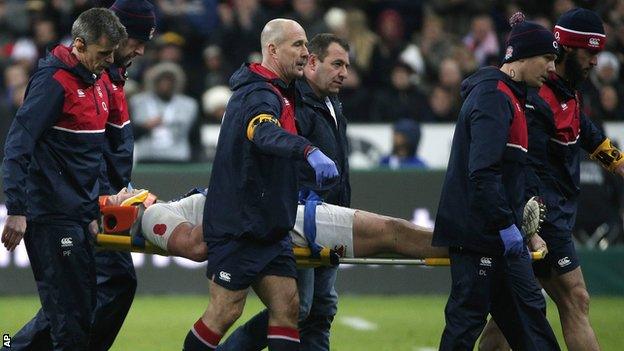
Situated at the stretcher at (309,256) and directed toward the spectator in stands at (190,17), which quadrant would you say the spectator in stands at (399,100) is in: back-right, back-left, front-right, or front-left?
front-right

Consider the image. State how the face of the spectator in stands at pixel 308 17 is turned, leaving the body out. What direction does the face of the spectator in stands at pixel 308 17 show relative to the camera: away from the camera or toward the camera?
toward the camera

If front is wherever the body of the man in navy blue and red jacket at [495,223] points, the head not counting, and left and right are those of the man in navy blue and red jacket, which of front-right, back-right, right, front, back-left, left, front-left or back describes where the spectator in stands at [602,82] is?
left

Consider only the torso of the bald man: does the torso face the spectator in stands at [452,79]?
no

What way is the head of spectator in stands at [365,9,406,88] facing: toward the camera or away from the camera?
toward the camera

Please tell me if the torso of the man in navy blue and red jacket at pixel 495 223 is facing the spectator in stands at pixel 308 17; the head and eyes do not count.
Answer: no

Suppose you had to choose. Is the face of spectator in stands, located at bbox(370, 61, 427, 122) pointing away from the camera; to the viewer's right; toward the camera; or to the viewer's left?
toward the camera

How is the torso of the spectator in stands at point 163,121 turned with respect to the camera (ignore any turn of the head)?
toward the camera

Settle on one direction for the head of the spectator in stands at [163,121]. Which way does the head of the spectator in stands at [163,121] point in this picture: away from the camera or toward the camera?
toward the camera

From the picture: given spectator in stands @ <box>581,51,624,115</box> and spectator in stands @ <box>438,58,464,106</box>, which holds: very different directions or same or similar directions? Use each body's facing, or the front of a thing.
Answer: same or similar directions

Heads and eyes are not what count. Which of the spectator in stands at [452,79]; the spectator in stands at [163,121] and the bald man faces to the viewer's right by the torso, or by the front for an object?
the bald man

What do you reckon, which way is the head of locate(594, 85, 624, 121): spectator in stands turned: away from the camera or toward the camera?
toward the camera

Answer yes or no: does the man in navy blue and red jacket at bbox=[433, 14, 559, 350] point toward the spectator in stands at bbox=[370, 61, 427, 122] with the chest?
no

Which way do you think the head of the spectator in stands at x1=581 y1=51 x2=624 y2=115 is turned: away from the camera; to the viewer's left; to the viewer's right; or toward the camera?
toward the camera

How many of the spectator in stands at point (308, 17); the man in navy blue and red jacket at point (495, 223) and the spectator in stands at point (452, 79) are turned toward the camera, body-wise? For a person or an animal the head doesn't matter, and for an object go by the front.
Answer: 2

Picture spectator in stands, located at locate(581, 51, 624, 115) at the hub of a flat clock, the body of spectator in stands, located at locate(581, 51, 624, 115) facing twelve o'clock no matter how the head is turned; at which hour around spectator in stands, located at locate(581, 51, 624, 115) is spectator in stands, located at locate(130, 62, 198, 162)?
spectator in stands, located at locate(130, 62, 198, 162) is roughly at 2 o'clock from spectator in stands, located at locate(581, 51, 624, 115).

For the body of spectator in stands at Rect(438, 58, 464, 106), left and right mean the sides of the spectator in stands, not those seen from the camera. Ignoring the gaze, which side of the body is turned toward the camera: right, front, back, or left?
front
